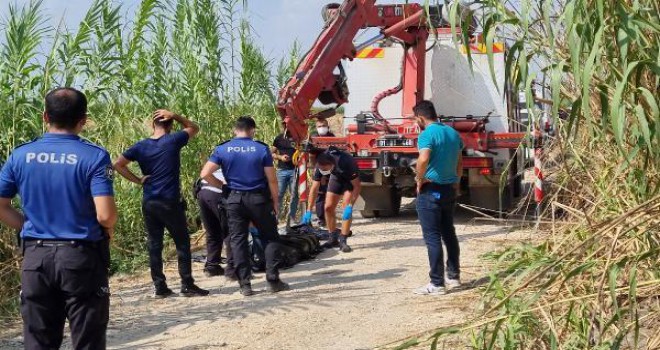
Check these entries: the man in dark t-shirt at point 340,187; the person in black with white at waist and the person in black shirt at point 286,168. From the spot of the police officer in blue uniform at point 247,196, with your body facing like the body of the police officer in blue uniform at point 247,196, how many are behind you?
0

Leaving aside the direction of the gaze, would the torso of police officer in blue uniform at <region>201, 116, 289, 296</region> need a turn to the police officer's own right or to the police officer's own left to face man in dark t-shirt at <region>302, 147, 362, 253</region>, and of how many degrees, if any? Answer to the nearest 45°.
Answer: approximately 45° to the police officer's own right

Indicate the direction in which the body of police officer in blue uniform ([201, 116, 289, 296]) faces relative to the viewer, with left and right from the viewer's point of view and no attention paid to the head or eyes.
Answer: facing away from the viewer

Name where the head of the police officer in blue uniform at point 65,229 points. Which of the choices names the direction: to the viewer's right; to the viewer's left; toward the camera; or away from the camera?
away from the camera

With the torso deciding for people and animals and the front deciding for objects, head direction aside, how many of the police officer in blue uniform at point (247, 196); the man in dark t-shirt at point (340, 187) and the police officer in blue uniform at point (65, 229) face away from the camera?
2

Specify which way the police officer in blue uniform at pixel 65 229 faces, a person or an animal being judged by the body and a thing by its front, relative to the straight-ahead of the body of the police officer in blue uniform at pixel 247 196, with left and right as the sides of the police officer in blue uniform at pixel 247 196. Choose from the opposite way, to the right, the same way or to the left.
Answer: the same way

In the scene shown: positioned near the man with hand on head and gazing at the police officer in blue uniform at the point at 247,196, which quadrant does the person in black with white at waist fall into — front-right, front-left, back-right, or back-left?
front-left

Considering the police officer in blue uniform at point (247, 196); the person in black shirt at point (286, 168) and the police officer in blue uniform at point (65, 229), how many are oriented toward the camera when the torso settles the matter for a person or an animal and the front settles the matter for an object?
1

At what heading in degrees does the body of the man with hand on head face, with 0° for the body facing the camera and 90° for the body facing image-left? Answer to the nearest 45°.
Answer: approximately 225°

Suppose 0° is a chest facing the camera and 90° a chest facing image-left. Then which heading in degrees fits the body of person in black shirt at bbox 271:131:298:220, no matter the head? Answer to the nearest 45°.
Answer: approximately 0°

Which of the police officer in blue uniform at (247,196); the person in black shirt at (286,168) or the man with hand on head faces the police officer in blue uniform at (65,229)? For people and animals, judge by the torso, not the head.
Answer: the person in black shirt

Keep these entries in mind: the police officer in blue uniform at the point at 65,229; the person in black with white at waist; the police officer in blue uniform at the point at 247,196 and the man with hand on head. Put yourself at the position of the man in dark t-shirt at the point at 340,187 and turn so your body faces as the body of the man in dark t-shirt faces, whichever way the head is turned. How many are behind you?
0

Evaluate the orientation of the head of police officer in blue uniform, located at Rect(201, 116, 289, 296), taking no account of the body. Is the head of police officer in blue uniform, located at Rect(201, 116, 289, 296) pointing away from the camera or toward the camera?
away from the camera

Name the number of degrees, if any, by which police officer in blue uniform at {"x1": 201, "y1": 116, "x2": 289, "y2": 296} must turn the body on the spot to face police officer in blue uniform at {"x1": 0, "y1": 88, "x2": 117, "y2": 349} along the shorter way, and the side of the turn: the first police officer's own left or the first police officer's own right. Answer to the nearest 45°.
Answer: approximately 180°

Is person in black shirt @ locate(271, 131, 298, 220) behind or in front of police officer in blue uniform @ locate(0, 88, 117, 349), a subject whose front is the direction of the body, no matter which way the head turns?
in front

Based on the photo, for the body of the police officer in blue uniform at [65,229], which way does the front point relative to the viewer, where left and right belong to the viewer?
facing away from the viewer
